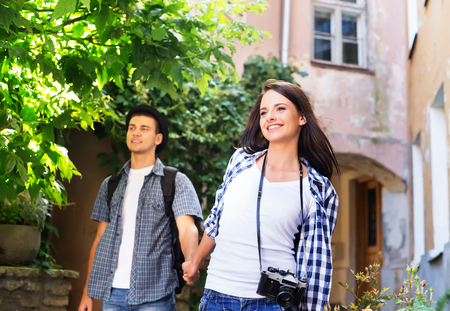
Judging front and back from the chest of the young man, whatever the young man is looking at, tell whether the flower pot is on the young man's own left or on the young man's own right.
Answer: on the young man's own right

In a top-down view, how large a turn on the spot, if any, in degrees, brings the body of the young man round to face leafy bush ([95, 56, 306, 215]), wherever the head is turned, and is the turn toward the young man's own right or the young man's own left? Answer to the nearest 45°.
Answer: approximately 135° to the young man's own right

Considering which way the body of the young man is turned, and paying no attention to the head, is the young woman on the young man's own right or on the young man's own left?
on the young man's own left

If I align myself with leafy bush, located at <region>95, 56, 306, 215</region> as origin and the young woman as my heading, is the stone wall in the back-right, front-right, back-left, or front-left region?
front-right

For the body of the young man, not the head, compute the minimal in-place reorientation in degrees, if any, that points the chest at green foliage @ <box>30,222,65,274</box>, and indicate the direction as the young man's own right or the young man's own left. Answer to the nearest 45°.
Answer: approximately 90° to the young man's own right

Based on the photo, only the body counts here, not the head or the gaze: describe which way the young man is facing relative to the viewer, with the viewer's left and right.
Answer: facing the viewer and to the left of the viewer

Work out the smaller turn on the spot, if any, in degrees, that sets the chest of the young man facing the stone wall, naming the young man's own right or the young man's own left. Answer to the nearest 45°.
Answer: approximately 90° to the young man's own right

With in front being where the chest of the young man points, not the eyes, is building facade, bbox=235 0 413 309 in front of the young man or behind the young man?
behind

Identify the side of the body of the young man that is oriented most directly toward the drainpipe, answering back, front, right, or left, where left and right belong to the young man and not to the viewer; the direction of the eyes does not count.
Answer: back

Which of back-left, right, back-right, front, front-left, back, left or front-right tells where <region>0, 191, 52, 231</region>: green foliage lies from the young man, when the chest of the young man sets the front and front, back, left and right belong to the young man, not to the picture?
right
